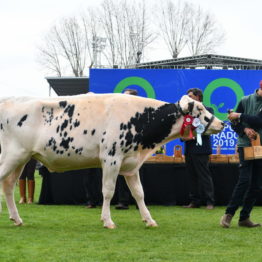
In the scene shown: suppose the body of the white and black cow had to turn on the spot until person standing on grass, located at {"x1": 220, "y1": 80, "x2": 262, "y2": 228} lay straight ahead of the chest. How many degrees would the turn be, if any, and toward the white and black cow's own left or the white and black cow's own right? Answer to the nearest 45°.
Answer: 0° — it already faces them

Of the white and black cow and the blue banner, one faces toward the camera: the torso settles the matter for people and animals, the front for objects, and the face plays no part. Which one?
the blue banner

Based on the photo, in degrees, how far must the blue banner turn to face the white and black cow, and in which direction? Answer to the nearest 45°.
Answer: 0° — it already faces it

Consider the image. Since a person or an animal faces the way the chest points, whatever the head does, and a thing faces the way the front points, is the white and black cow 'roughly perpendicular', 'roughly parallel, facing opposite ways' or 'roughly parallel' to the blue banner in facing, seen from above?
roughly perpendicular

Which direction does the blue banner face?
toward the camera

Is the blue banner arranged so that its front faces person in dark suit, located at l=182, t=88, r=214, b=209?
yes

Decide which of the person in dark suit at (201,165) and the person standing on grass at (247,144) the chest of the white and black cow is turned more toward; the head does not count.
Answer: the person standing on grass

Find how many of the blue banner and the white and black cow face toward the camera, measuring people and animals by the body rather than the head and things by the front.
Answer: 1

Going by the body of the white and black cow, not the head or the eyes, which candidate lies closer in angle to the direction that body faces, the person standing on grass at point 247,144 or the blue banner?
the person standing on grass

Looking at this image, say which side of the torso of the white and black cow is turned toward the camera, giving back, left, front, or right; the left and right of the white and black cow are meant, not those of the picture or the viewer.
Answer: right

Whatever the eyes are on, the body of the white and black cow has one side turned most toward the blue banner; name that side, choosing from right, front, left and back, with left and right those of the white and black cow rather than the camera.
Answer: left
